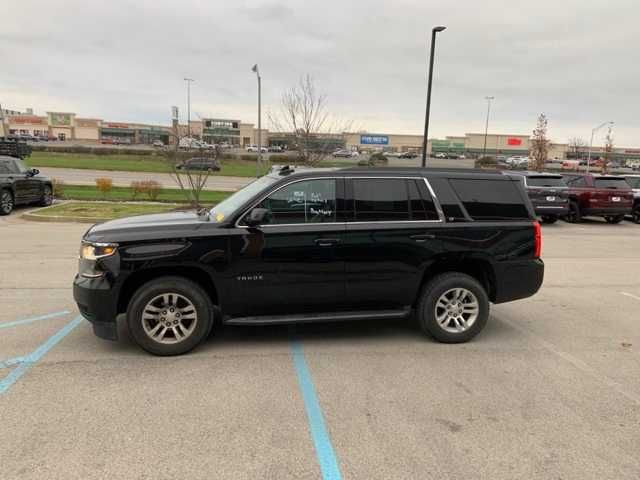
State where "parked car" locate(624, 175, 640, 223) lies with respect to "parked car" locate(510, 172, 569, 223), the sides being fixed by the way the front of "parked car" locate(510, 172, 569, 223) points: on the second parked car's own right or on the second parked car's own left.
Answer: on the second parked car's own right

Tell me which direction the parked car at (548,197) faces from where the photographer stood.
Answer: facing away from the viewer and to the left of the viewer

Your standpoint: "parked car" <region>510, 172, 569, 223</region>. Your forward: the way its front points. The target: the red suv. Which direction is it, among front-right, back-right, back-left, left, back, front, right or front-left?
right

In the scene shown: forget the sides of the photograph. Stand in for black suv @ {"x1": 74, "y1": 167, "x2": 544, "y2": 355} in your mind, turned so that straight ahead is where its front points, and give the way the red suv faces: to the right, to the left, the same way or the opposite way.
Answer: to the right

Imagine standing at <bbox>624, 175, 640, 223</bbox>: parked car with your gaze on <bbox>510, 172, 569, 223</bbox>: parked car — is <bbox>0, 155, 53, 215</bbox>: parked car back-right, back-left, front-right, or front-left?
front-right

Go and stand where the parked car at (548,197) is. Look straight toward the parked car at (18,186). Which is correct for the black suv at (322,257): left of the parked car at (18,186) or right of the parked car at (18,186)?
left

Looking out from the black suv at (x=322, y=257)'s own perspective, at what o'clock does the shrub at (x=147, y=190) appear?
The shrub is roughly at 2 o'clock from the black suv.

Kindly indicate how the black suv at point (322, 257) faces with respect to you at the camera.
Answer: facing to the left of the viewer

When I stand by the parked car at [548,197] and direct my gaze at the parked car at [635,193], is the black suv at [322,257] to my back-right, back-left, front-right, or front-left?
back-right

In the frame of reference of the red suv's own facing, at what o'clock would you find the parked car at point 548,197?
The parked car is roughly at 9 o'clock from the red suv.

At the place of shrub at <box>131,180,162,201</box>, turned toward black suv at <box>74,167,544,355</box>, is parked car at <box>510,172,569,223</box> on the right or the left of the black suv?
left

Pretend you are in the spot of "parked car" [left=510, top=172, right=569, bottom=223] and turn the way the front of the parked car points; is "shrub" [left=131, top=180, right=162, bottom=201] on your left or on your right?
on your left

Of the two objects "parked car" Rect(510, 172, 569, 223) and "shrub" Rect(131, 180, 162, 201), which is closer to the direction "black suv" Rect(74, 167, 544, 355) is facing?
the shrub

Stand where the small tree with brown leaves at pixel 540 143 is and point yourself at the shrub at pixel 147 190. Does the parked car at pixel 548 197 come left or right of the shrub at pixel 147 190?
left

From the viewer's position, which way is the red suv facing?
facing away from the viewer and to the left of the viewer

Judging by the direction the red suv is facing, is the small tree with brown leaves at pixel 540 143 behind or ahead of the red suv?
ahead

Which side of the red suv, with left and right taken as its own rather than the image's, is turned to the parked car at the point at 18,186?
left

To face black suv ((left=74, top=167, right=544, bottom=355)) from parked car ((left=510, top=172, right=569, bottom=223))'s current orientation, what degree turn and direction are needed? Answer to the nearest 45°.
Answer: approximately 135° to its left

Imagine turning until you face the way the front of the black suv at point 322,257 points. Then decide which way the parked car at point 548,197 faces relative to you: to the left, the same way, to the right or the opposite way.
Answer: to the right
